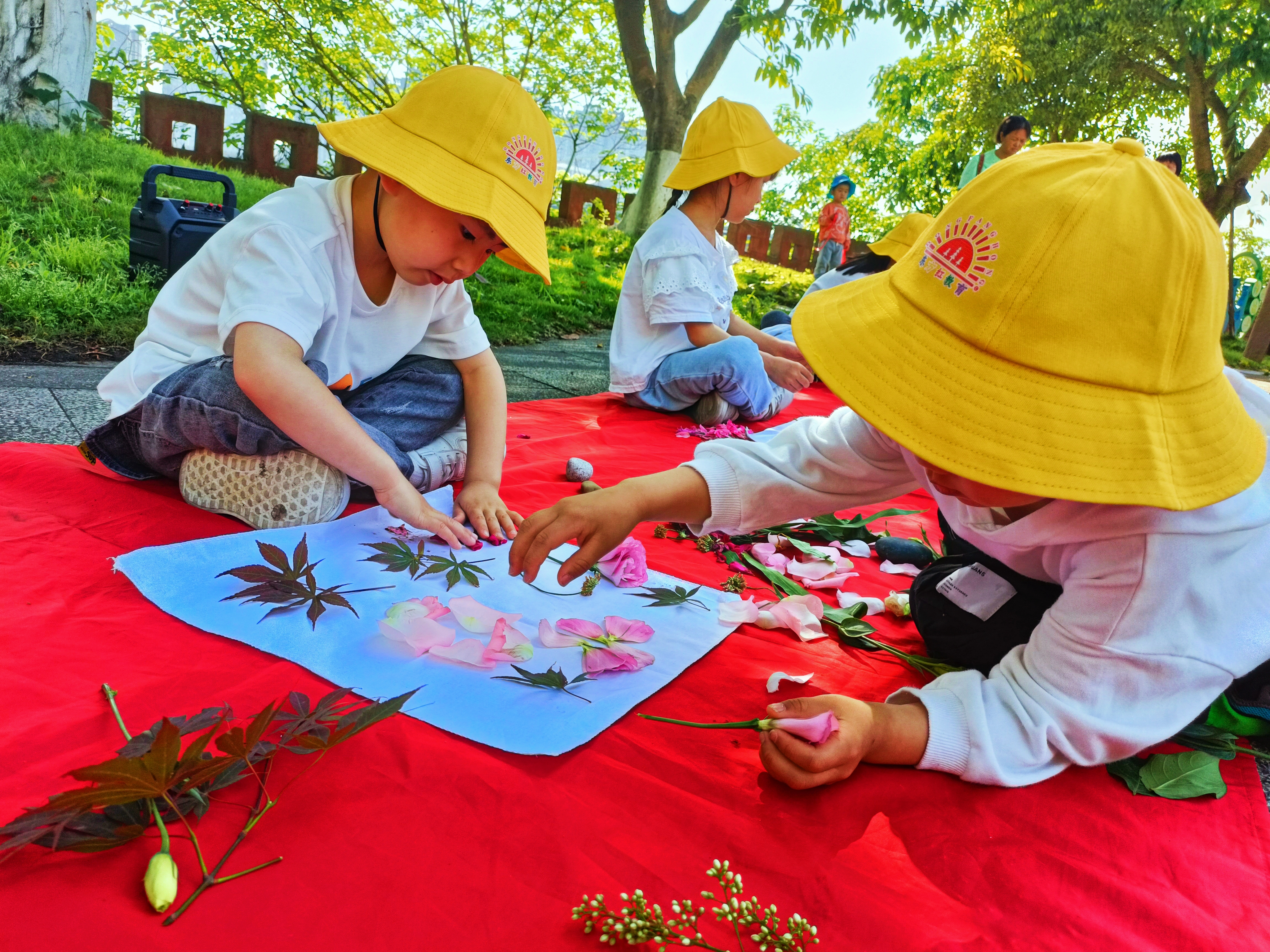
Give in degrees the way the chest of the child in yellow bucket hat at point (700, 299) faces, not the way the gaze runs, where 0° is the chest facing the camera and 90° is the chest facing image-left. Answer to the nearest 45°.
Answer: approximately 270°

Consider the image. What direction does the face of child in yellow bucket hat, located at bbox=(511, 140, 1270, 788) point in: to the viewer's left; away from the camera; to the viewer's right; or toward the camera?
to the viewer's left

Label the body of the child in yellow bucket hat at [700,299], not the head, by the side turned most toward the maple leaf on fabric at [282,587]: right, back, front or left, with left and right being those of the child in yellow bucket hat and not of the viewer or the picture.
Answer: right

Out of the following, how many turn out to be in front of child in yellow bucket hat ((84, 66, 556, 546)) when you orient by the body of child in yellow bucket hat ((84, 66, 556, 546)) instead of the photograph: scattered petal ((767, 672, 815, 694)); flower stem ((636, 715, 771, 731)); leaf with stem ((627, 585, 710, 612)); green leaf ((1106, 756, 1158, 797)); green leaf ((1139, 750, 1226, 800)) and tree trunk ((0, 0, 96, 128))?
5

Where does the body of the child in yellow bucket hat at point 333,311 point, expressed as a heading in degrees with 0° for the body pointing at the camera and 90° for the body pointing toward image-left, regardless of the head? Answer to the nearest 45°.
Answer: approximately 315°

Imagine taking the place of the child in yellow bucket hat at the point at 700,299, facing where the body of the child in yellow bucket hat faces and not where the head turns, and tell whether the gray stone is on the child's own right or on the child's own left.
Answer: on the child's own right

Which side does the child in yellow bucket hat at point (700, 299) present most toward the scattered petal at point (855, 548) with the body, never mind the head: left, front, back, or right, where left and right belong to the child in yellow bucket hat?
right

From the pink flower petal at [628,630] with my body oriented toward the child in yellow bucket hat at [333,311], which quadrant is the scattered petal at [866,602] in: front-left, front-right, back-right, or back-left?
back-right

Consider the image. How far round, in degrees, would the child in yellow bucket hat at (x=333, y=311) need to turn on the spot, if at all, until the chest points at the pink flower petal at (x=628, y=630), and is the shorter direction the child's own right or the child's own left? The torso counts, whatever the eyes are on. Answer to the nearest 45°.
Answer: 0° — they already face it
